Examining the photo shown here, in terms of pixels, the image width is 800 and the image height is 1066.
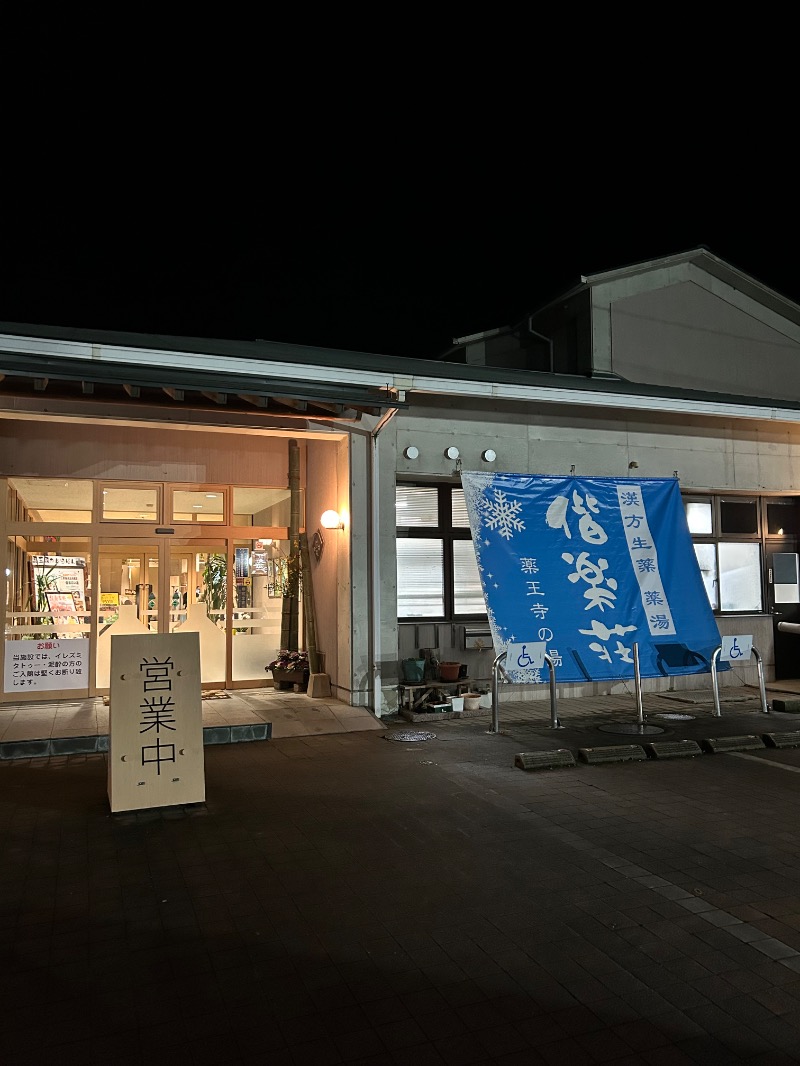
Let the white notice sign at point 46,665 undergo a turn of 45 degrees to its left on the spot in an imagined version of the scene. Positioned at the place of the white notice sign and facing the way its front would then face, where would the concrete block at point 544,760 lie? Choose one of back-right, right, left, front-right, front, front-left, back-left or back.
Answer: front

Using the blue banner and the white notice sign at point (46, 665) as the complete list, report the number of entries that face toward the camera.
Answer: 2

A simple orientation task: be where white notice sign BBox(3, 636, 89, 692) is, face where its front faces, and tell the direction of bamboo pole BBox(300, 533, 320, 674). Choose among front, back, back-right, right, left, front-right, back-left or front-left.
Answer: left

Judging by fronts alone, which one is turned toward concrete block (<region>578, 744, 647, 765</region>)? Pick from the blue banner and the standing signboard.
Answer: the blue banner

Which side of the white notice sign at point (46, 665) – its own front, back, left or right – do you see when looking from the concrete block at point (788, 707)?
left

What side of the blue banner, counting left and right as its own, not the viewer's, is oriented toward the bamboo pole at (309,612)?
right

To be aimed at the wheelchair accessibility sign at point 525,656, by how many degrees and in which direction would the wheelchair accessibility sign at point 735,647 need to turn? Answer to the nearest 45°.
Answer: approximately 45° to its right

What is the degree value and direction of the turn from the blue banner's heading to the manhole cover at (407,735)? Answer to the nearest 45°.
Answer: approximately 45° to its right

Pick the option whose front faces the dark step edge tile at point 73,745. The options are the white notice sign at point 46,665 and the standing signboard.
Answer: the white notice sign

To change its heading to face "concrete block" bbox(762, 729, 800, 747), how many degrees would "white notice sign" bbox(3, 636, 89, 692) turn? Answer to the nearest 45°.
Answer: approximately 45° to its left

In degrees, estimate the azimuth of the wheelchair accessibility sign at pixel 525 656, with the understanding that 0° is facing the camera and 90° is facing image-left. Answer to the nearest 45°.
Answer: approximately 0°

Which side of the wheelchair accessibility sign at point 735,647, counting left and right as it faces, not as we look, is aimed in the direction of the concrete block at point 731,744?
front

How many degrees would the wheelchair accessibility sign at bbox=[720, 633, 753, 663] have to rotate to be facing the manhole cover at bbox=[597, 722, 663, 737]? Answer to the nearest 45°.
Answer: approximately 45° to its right
